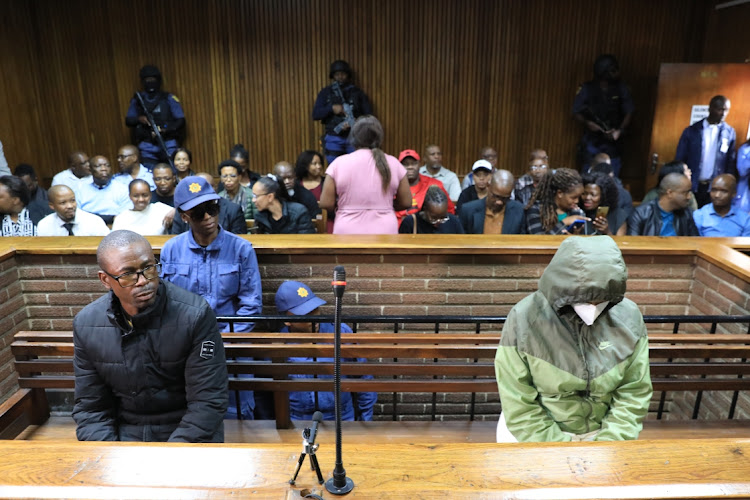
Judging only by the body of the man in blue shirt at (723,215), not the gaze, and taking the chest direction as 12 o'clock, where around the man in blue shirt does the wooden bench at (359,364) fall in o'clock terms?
The wooden bench is roughly at 1 o'clock from the man in blue shirt.

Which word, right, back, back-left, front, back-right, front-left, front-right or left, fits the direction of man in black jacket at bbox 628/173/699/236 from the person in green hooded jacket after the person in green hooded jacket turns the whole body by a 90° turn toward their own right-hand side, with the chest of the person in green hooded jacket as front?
right

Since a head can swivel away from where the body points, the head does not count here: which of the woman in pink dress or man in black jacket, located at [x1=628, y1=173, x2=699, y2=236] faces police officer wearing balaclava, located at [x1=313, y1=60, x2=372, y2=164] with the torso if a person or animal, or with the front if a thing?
the woman in pink dress

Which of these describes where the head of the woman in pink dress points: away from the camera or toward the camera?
away from the camera

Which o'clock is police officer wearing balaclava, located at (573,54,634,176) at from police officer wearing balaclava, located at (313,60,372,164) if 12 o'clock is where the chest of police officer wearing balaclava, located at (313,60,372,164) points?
police officer wearing balaclava, located at (573,54,634,176) is roughly at 9 o'clock from police officer wearing balaclava, located at (313,60,372,164).

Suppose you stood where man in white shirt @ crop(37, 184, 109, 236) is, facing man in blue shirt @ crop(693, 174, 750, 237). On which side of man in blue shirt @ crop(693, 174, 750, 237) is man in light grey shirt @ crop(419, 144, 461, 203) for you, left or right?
left

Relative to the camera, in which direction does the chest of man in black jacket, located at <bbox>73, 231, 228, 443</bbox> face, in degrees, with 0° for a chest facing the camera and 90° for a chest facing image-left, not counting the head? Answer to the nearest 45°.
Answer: approximately 0°

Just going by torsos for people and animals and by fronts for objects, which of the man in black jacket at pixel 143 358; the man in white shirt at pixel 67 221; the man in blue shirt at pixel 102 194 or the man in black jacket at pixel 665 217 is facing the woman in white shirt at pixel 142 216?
the man in blue shirt

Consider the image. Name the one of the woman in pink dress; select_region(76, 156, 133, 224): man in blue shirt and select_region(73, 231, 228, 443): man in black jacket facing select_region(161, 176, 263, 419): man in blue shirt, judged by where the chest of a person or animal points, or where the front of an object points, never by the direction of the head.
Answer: select_region(76, 156, 133, 224): man in blue shirt

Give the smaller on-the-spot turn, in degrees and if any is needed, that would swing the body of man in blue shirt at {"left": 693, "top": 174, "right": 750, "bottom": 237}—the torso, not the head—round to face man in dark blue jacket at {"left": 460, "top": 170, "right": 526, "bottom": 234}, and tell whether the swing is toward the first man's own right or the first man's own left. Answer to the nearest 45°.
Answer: approximately 45° to the first man's own right

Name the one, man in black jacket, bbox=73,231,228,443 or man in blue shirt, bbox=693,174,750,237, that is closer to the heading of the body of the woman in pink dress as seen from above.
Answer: the man in blue shirt

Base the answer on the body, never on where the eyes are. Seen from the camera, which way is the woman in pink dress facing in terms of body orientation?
away from the camera

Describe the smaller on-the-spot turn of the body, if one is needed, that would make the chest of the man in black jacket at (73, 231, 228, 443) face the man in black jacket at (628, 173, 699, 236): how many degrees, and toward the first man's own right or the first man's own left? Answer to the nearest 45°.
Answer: approximately 90° to the first man's own left

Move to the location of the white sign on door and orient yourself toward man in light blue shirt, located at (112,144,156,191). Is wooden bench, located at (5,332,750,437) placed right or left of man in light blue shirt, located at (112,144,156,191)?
left

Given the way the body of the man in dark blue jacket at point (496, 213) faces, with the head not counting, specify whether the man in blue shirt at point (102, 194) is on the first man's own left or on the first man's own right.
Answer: on the first man's own right

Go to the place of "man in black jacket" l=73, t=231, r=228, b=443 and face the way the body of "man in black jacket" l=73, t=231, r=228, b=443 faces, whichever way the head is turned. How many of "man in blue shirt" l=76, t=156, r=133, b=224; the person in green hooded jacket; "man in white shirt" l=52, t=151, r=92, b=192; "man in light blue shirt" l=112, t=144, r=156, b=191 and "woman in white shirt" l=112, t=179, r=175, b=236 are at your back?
4
